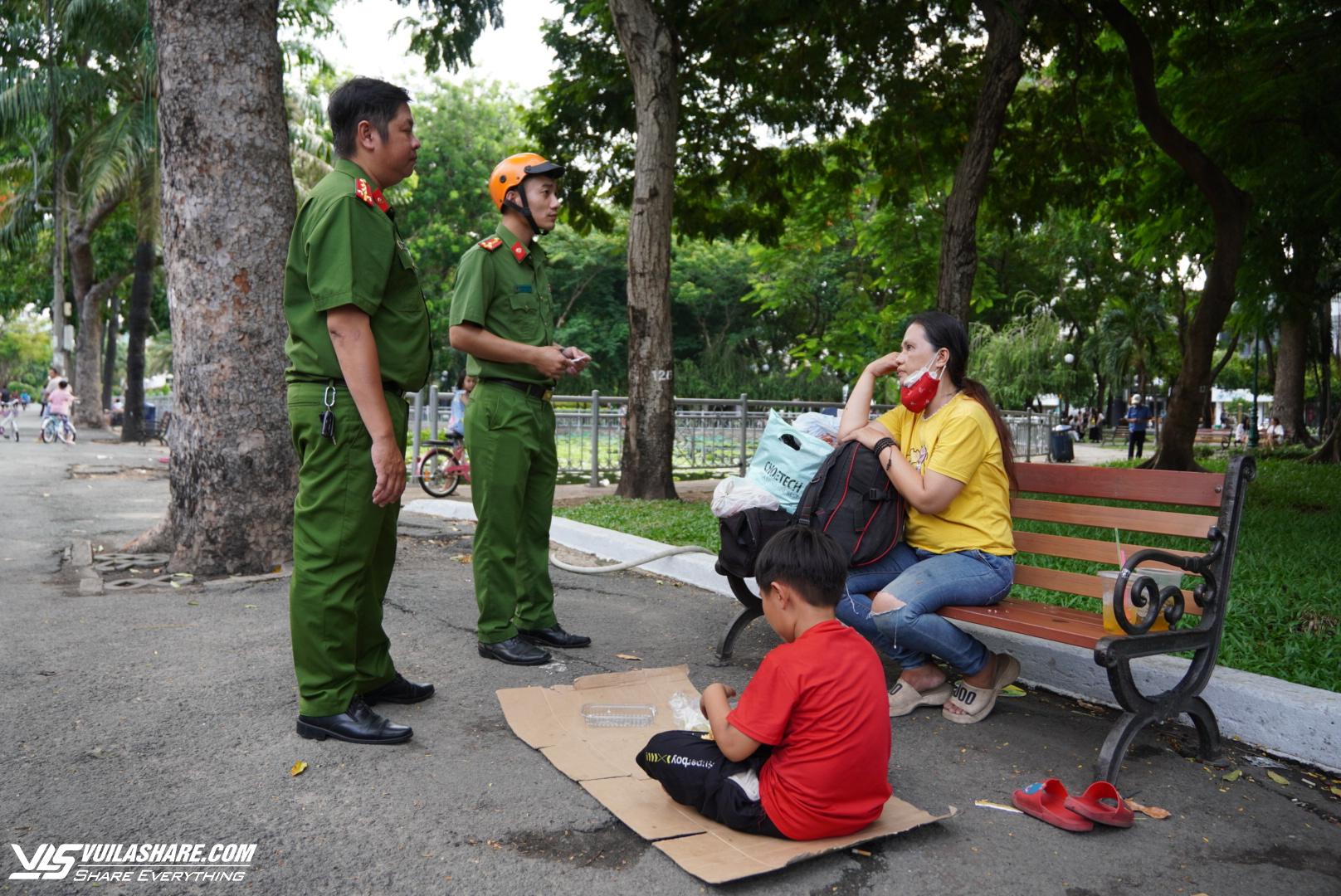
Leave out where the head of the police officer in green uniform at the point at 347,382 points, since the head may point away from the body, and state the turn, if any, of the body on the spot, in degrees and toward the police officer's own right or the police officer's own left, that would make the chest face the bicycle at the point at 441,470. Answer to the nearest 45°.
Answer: approximately 90° to the police officer's own left

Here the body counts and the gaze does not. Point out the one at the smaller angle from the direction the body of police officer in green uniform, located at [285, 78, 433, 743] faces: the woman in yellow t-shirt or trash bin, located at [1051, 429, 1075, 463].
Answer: the woman in yellow t-shirt

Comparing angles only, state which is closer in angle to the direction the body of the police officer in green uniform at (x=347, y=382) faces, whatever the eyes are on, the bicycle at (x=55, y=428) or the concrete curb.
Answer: the concrete curb

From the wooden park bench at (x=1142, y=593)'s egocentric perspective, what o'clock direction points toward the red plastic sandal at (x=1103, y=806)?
The red plastic sandal is roughly at 11 o'clock from the wooden park bench.

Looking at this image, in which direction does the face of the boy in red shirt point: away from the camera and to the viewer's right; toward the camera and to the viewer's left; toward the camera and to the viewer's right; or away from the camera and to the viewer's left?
away from the camera and to the viewer's left

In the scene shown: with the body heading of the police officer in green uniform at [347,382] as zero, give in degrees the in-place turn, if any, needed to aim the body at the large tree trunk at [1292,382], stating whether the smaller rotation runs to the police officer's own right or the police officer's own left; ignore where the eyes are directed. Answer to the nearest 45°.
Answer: approximately 45° to the police officer's own left

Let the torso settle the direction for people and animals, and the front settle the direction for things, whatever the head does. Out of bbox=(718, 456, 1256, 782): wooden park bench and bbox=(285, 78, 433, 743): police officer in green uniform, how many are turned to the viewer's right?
1

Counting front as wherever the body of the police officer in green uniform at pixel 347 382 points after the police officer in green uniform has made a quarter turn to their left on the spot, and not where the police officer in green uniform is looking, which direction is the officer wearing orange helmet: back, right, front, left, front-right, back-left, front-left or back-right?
front-right

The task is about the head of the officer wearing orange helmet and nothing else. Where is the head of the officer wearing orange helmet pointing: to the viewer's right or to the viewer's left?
to the viewer's right

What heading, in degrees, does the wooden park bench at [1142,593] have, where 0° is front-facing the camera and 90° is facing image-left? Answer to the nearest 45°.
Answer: approximately 45°

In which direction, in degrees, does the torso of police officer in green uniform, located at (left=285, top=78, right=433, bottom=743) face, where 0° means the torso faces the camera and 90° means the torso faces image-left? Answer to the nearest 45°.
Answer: approximately 270°

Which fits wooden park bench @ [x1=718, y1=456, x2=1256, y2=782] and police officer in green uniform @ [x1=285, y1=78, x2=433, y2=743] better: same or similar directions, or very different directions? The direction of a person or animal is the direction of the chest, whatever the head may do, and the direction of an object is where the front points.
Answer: very different directions

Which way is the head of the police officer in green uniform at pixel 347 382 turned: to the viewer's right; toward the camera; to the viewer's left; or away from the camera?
to the viewer's right

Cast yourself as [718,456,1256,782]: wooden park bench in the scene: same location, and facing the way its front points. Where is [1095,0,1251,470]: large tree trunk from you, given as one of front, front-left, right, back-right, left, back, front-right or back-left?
back-right

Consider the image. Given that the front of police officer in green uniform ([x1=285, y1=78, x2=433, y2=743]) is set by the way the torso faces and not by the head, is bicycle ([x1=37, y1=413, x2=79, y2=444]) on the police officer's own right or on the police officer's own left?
on the police officer's own left
